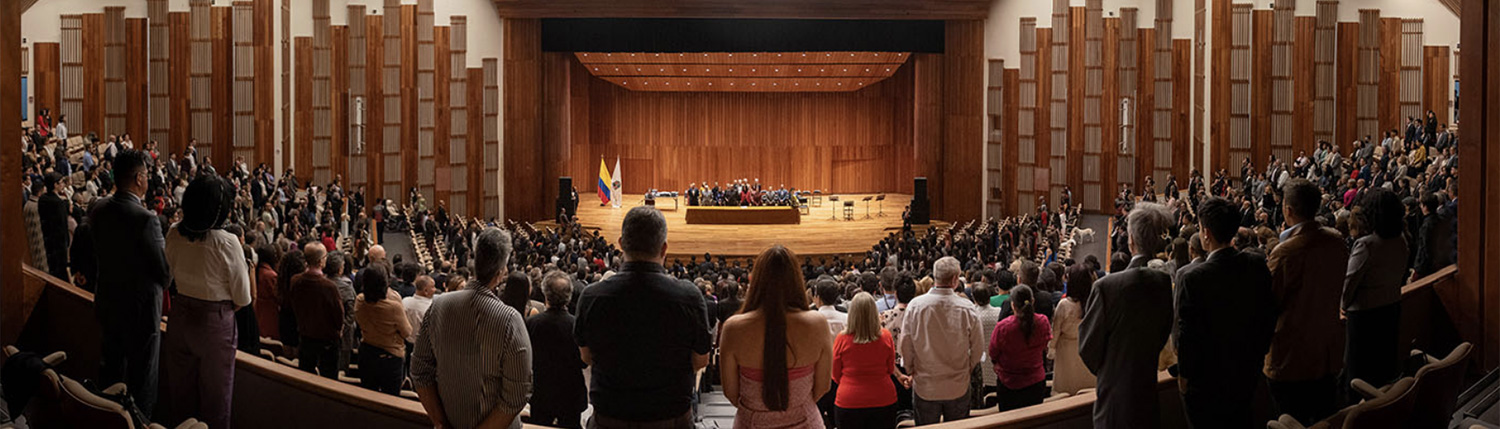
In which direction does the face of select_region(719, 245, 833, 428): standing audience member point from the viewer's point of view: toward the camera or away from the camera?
away from the camera

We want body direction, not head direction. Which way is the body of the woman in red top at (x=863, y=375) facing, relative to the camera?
away from the camera

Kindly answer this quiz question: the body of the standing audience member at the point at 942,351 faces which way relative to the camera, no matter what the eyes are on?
away from the camera

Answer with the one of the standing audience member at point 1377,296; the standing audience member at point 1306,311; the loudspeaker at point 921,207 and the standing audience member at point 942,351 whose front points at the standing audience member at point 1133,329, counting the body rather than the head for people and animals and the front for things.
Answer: the loudspeaker

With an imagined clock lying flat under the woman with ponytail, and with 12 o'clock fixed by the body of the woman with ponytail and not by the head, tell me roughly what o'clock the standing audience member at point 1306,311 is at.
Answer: The standing audience member is roughly at 4 o'clock from the woman with ponytail.

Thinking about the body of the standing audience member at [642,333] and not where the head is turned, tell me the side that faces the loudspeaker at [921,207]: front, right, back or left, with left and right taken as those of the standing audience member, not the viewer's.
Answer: front

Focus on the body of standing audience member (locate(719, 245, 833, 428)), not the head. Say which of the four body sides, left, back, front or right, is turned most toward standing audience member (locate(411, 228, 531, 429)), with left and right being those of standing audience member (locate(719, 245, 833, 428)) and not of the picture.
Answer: left

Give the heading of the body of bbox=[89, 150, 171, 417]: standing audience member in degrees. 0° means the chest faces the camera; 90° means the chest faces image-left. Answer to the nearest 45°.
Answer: approximately 225°

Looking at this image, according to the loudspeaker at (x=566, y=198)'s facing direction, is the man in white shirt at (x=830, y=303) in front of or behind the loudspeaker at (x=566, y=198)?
in front

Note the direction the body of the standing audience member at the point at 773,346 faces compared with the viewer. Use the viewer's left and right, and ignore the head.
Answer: facing away from the viewer

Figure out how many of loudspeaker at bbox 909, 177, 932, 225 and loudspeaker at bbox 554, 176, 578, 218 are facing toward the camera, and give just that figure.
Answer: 2

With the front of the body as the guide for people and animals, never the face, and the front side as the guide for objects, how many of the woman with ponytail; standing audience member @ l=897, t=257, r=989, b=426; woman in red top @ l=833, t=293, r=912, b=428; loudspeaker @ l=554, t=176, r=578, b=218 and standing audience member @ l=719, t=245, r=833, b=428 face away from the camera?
4

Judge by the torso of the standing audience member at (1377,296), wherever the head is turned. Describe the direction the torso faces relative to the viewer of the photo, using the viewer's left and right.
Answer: facing away from the viewer and to the left of the viewer

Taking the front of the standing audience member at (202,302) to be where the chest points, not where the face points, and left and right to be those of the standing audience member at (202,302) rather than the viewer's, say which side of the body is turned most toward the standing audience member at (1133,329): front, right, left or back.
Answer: right

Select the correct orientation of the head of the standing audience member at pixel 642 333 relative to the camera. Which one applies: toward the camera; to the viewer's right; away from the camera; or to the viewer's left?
away from the camera

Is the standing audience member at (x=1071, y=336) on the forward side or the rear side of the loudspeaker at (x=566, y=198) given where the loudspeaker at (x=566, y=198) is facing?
on the forward side

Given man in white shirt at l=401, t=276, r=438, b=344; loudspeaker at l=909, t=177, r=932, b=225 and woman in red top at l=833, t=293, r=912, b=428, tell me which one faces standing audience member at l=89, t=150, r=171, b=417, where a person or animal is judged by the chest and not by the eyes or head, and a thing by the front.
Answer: the loudspeaker

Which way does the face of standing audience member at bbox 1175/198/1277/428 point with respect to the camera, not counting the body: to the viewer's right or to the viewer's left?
to the viewer's left
